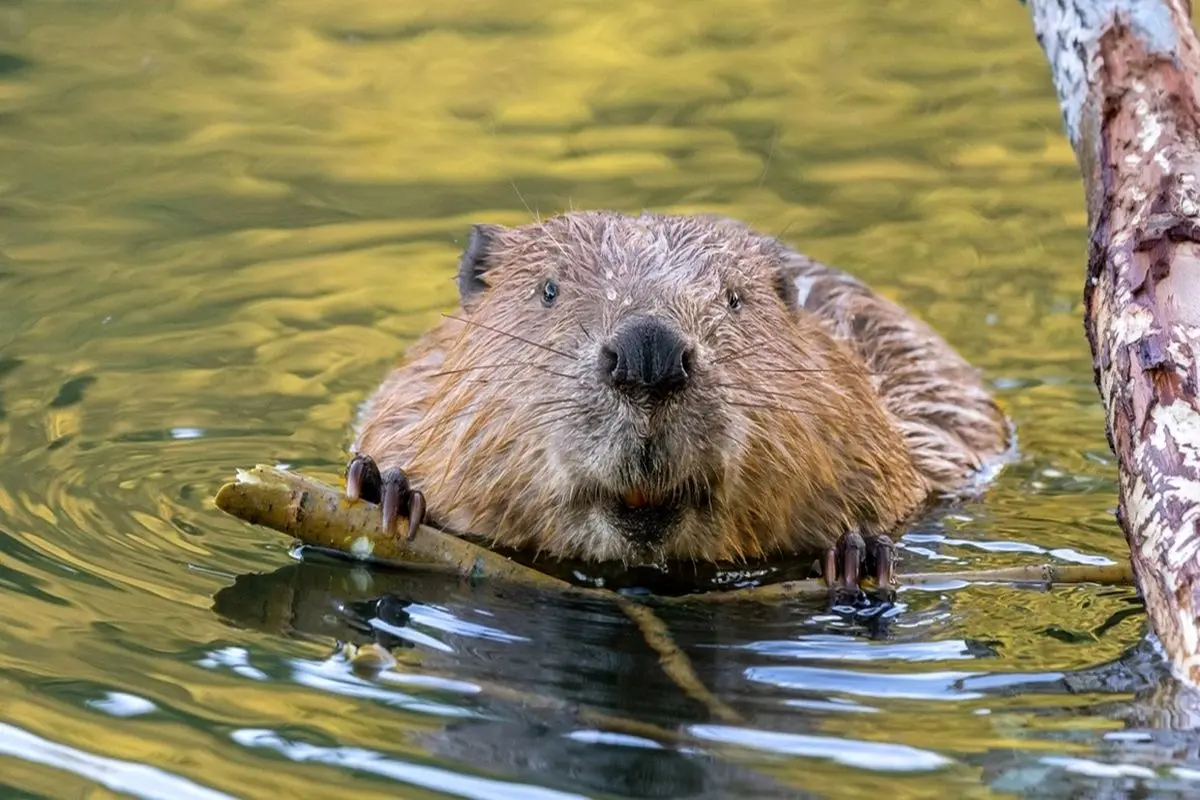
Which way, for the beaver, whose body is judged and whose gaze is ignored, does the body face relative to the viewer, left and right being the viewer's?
facing the viewer

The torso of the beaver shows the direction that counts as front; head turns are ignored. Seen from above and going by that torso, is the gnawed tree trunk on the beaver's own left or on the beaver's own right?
on the beaver's own left
